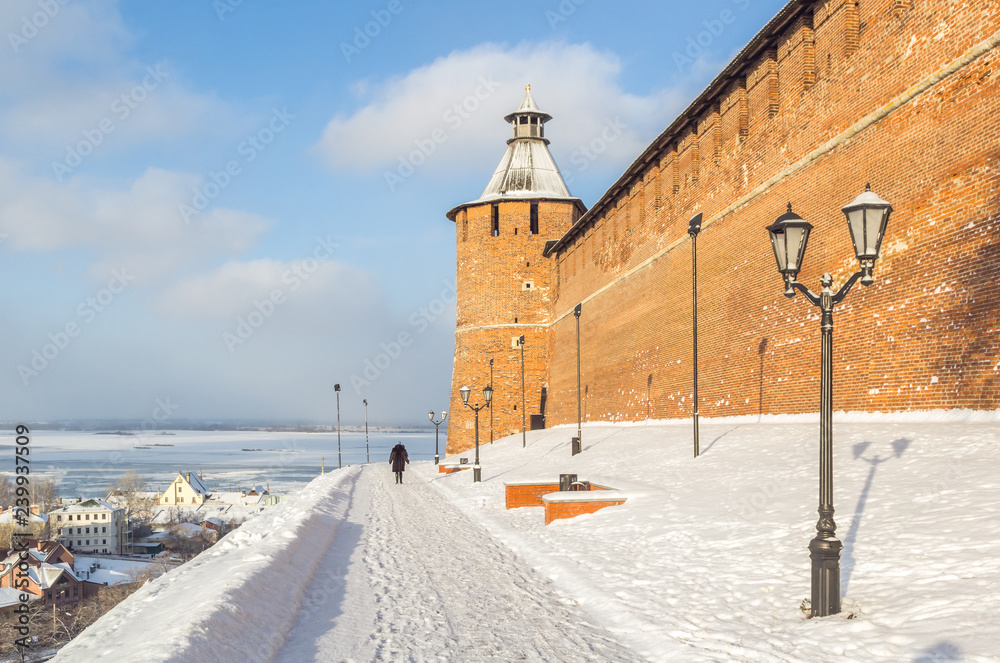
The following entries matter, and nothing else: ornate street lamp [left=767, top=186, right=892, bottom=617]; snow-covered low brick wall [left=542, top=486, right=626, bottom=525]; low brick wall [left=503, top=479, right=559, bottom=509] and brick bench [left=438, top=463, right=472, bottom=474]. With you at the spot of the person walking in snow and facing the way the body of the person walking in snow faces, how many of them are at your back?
3

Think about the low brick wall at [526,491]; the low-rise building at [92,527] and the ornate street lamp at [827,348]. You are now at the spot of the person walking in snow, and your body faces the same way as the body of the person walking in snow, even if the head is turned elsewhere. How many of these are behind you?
2

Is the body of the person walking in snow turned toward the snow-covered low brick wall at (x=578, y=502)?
no

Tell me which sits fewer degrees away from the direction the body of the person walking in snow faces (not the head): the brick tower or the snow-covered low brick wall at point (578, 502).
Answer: the brick tower

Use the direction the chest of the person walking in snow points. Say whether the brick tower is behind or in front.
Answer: in front

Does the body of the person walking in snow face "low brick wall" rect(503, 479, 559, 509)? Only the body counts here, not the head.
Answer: no

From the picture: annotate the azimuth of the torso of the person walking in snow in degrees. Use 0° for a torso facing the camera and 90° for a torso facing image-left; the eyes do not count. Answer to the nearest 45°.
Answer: approximately 180°

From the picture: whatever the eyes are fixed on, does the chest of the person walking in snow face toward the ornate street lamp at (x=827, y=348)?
no
